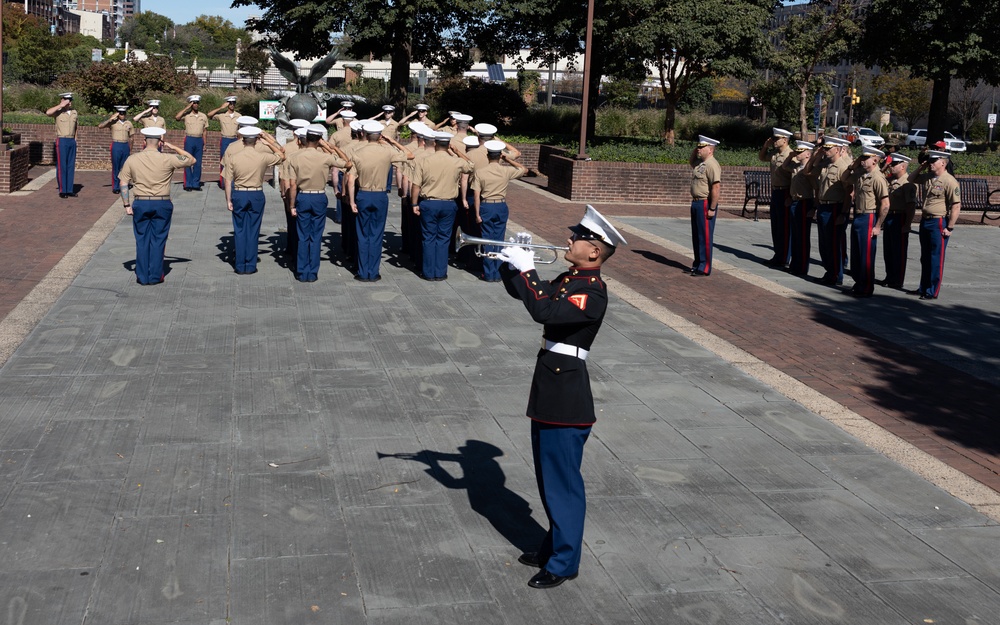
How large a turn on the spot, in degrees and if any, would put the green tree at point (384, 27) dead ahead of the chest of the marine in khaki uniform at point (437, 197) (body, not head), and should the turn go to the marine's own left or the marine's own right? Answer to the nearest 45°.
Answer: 0° — they already face it

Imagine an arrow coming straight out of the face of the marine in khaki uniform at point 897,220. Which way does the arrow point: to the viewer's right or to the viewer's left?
to the viewer's left

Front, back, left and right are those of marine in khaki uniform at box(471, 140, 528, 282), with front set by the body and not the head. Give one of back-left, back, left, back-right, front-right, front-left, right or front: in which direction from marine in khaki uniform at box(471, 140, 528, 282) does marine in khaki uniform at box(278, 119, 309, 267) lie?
left

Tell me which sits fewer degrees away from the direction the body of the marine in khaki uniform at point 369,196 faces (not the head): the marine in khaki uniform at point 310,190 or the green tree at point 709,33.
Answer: the green tree

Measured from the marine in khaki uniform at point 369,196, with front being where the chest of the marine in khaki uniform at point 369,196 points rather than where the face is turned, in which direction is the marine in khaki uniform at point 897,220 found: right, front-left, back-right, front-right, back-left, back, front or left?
right

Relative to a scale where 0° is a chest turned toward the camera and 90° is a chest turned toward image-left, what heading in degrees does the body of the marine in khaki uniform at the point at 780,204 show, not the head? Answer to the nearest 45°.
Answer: approximately 45°

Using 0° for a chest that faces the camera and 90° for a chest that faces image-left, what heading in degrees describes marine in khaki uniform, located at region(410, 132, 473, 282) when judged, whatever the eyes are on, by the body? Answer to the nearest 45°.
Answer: approximately 180°

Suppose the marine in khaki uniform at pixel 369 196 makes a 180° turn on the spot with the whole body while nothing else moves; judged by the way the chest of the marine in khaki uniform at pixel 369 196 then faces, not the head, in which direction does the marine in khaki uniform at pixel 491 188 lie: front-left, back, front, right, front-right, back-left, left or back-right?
left

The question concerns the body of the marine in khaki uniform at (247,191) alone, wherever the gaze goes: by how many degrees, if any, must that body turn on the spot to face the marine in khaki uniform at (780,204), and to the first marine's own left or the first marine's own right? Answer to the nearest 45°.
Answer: approximately 90° to the first marine's own right

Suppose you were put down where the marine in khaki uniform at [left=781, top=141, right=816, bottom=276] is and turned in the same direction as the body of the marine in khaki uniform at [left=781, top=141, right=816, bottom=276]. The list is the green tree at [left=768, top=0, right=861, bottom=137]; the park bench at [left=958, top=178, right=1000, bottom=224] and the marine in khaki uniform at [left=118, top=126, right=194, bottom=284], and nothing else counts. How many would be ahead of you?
1

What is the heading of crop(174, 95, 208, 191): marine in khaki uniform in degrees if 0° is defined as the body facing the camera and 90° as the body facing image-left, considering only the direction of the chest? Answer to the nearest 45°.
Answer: approximately 0°

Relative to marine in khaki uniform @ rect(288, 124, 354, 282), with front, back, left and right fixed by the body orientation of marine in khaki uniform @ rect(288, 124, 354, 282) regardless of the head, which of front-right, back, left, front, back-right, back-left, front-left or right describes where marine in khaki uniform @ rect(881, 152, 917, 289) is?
right

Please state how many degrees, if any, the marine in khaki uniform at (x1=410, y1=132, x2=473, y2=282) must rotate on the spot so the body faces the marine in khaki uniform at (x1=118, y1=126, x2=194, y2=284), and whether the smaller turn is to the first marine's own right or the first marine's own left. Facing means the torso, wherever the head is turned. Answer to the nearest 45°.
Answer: approximately 90° to the first marine's own left

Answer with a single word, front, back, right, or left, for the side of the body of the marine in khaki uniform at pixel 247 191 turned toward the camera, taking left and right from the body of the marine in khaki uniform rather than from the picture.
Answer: back

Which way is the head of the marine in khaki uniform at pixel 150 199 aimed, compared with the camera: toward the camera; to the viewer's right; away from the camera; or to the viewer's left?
away from the camera

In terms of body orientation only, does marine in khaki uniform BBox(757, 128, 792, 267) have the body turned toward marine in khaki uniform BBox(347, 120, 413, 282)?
yes

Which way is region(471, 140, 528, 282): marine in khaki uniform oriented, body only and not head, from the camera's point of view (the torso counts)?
away from the camera
